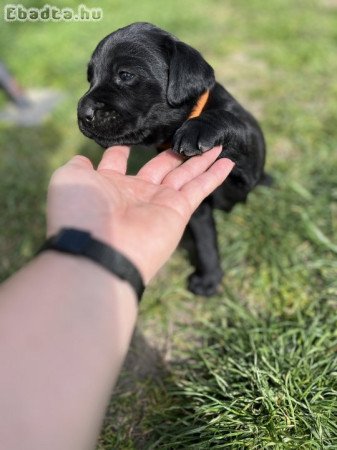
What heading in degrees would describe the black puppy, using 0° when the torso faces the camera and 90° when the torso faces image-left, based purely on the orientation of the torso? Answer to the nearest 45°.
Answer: approximately 45°

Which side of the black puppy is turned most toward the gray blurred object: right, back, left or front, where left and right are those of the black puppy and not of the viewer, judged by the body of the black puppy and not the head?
right
